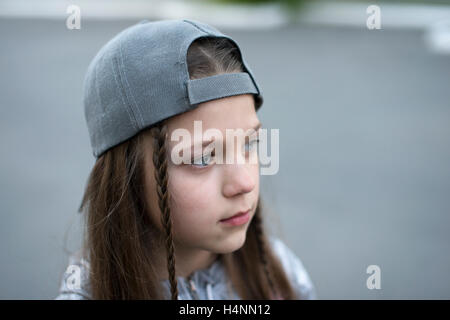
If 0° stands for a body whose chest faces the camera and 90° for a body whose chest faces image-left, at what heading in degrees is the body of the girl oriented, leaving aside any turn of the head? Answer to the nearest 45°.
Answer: approximately 315°
